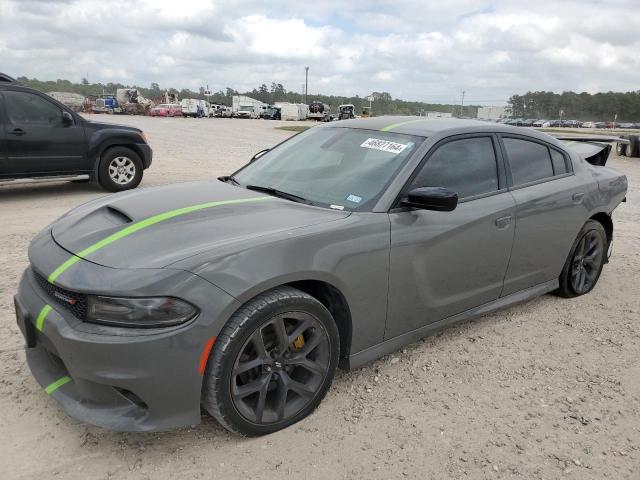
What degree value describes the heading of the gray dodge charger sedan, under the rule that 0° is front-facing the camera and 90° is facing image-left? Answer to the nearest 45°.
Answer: approximately 45°

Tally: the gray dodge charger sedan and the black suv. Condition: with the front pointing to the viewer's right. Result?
1

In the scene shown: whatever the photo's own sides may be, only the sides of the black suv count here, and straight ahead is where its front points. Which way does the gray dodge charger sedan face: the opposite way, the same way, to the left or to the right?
the opposite way

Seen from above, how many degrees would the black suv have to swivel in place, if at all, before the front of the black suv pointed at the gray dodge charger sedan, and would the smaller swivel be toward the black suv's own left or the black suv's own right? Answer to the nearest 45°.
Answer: approximately 90° to the black suv's own right

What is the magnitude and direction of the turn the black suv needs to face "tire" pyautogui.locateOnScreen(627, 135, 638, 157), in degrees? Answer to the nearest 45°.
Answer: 0° — it already faces it

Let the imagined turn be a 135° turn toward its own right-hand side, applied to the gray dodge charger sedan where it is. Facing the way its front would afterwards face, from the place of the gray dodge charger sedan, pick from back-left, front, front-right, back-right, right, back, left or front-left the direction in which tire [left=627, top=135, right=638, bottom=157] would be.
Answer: front-right

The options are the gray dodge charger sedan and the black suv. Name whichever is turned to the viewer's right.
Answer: the black suv

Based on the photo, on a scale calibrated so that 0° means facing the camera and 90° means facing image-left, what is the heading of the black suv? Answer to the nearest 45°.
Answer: approximately 270°

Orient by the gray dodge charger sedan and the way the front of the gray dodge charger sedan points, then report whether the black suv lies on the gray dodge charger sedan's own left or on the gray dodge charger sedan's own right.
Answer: on the gray dodge charger sedan's own right
